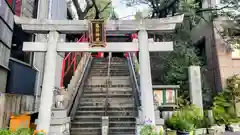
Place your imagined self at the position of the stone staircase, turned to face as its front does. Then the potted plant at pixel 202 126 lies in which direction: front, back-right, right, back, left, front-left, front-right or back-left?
left

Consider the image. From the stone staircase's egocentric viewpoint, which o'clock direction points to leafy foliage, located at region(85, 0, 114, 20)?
The leafy foliage is roughly at 6 o'clock from the stone staircase.

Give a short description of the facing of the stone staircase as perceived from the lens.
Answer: facing the viewer

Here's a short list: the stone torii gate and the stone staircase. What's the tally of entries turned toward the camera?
2

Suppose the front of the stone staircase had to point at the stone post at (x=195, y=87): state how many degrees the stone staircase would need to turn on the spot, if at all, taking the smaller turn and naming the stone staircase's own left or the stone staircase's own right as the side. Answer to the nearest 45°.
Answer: approximately 90° to the stone staircase's own left

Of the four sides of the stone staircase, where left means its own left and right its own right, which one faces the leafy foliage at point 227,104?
left

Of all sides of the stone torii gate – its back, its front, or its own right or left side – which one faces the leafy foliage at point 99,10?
back

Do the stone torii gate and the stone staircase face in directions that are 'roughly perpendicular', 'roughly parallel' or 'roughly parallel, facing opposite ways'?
roughly parallel

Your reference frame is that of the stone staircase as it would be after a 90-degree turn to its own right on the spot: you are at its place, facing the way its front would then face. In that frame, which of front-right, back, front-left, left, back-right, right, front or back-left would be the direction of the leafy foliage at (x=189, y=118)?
back

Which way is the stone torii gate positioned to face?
toward the camera

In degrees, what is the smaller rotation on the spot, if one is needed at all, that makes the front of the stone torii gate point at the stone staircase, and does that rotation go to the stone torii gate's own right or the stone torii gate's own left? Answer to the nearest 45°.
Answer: approximately 180°

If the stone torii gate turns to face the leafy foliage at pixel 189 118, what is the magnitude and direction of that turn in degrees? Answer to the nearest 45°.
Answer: approximately 135° to its left

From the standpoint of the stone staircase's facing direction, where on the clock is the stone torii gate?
The stone torii gate is roughly at 12 o'clock from the stone staircase.
